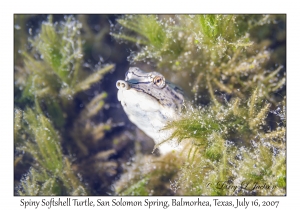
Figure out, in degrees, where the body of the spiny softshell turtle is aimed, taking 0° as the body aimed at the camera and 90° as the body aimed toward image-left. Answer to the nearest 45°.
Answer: approximately 45°
